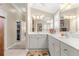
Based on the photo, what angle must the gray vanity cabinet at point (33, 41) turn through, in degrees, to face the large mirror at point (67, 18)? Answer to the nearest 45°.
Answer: approximately 45° to its left

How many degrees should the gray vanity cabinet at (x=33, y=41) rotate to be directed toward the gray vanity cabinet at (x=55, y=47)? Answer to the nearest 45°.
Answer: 0° — it already faces it

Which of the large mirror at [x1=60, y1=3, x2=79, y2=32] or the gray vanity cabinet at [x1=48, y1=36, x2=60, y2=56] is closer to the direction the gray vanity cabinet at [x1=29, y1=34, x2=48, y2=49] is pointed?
the gray vanity cabinet

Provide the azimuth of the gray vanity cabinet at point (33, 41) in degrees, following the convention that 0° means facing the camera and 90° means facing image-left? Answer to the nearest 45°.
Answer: approximately 0°

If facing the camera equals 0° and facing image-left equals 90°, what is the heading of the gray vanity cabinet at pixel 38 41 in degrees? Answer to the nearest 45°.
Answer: approximately 0°

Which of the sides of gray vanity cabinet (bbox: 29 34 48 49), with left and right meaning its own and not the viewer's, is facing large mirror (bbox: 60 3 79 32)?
left
